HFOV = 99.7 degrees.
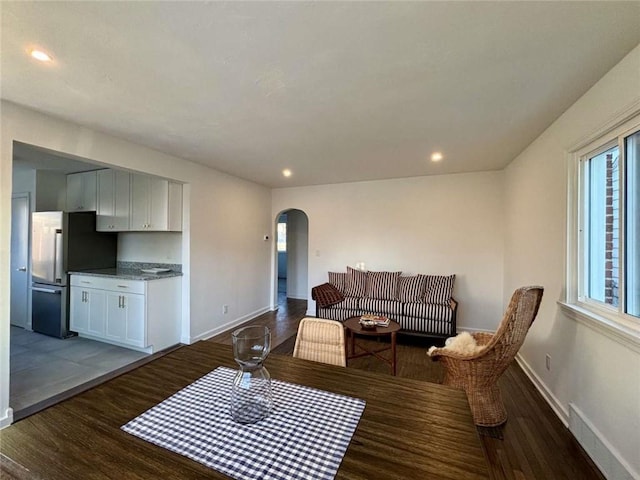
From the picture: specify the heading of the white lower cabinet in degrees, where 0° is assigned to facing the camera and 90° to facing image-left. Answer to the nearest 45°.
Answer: approximately 45°

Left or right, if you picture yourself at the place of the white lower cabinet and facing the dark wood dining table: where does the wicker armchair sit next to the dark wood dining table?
left

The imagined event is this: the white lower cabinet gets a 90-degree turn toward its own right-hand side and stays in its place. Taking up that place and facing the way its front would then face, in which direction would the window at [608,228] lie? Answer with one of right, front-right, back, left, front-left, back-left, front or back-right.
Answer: back

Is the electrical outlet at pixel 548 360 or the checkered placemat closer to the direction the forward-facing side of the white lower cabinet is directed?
the checkered placemat

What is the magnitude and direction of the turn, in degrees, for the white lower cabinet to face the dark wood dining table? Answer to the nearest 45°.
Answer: approximately 45° to its left

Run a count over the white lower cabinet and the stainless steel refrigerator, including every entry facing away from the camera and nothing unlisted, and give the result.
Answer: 0

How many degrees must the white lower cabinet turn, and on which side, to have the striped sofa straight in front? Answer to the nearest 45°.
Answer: approximately 90° to its left
